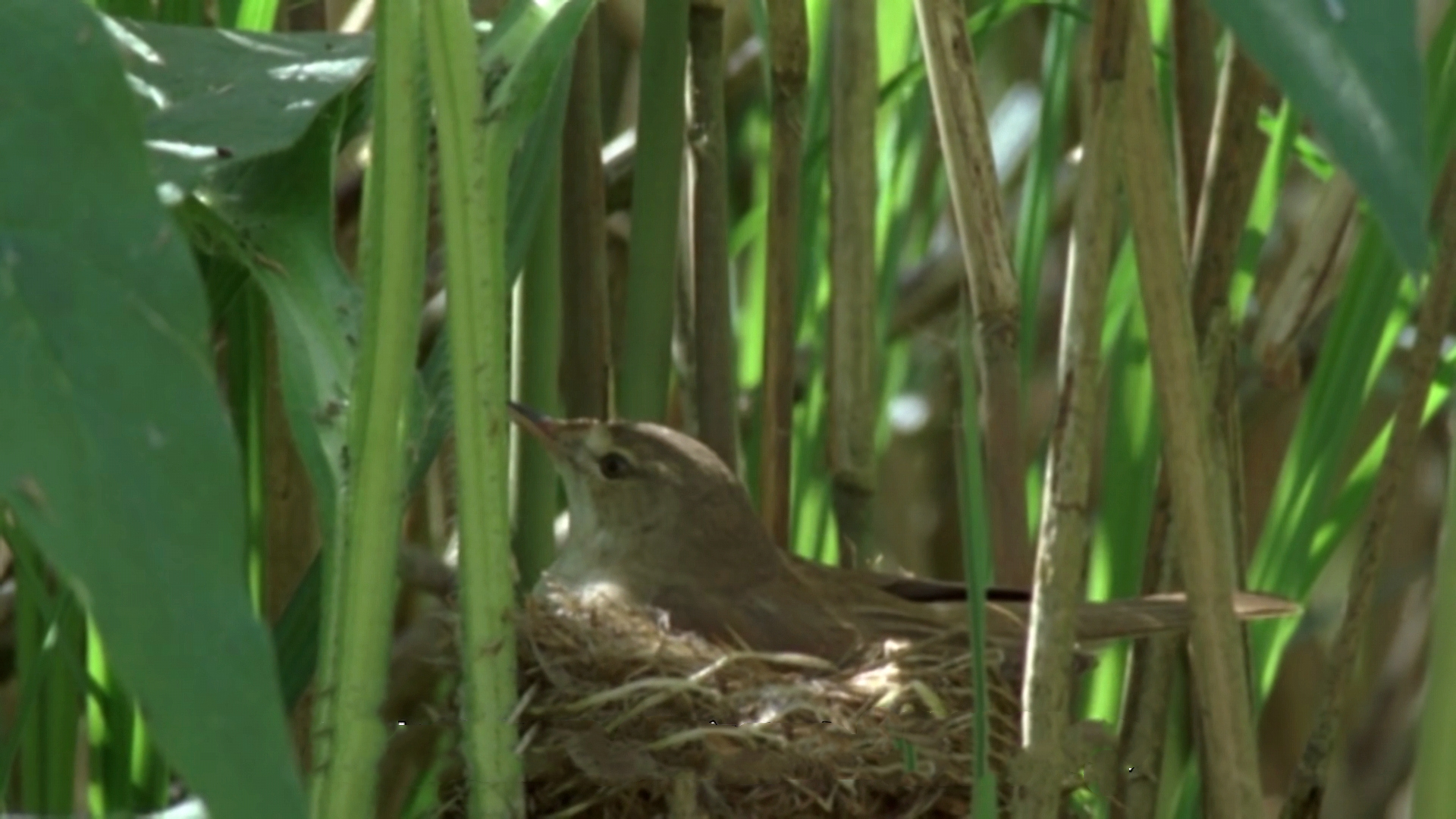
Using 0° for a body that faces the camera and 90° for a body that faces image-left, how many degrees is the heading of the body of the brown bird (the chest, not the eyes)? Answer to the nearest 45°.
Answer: approximately 90°

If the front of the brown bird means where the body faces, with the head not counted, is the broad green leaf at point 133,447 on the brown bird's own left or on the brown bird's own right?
on the brown bird's own left

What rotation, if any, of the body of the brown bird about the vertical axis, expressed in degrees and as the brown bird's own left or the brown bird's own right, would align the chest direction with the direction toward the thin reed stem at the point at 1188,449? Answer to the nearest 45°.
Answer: approximately 135° to the brown bird's own left

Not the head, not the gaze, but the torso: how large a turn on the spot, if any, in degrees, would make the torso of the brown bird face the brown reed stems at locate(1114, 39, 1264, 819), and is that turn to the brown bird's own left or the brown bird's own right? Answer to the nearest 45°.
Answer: approximately 135° to the brown bird's own left

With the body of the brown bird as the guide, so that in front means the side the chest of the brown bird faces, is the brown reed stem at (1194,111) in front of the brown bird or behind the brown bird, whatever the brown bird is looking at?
behind
